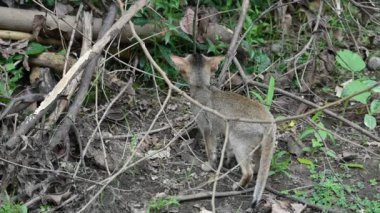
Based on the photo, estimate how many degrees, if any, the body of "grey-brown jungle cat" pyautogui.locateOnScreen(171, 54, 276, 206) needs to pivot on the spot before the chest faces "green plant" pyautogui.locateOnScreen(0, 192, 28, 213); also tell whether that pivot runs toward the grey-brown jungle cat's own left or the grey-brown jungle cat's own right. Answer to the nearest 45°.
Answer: approximately 90° to the grey-brown jungle cat's own left

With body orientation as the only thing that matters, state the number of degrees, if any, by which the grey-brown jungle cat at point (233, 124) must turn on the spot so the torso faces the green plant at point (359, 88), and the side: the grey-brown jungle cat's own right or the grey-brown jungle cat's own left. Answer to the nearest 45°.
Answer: approximately 90° to the grey-brown jungle cat's own right

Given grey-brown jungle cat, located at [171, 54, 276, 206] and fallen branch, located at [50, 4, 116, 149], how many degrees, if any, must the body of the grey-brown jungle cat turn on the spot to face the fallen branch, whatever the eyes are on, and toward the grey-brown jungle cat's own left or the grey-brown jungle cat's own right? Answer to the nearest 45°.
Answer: approximately 45° to the grey-brown jungle cat's own left

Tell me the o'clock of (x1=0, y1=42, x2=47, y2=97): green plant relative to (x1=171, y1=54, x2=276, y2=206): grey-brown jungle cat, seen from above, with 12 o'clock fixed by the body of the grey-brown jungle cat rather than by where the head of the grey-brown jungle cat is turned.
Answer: The green plant is roughly at 11 o'clock from the grey-brown jungle cat.

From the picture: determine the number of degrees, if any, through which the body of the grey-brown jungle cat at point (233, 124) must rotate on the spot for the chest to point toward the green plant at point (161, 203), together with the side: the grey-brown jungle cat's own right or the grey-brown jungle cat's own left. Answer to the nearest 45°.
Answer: approximately 90° to the grey-brown jungle cat's own left

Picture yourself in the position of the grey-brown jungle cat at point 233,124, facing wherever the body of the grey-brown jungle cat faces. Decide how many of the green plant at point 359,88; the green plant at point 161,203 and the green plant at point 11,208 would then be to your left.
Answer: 2

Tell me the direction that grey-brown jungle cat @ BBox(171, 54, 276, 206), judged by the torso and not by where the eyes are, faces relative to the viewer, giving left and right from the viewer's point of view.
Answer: facing away from the viewer and to the left of the viewer

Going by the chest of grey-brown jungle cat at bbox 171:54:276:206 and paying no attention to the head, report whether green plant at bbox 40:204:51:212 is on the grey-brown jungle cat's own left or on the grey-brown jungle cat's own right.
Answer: on the grey-brown jungle cat's own left

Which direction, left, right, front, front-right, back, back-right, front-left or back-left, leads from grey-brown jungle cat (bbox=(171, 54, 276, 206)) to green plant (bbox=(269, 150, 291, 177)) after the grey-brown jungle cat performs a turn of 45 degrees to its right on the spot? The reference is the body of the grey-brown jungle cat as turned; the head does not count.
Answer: right

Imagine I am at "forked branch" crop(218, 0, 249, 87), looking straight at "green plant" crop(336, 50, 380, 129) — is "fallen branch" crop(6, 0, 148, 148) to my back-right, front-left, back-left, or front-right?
back-right
